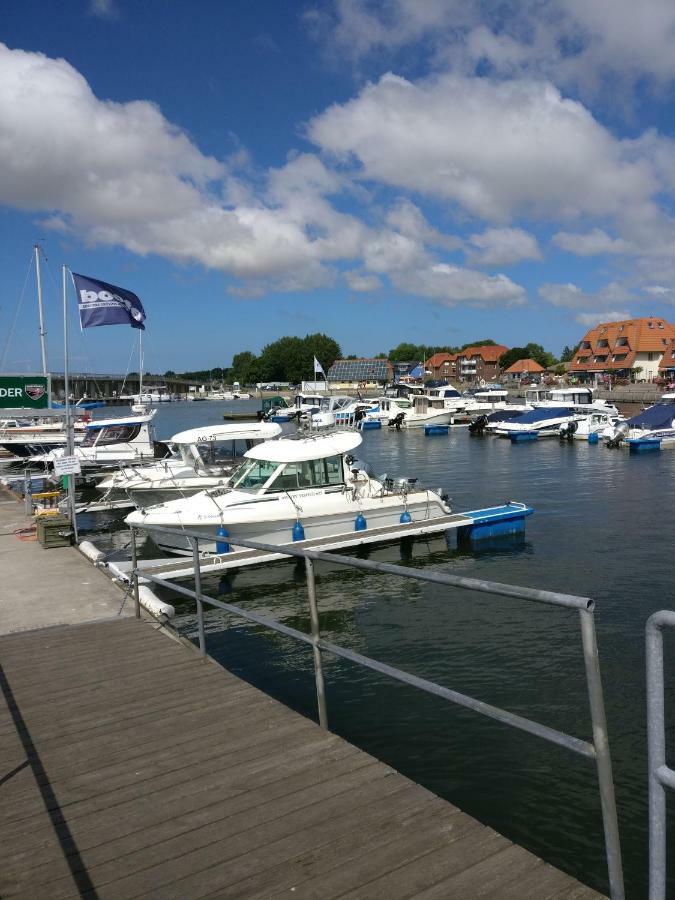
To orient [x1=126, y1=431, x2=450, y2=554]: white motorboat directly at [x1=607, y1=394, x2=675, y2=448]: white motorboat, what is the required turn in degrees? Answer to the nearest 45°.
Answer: approximately 180°

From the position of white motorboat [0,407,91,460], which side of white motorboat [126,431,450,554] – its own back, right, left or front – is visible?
right

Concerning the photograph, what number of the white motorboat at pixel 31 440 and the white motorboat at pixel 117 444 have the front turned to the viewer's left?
2

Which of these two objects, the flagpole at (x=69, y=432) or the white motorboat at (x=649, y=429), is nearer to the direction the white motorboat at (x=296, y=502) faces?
the flagpole

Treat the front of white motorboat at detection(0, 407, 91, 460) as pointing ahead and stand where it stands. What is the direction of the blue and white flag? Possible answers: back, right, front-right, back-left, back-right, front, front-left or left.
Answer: left

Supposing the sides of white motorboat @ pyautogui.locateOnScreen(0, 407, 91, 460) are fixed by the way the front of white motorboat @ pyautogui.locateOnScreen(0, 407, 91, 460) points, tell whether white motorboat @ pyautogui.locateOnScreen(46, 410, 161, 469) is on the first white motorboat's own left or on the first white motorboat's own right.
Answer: on the first white motorboat's own left

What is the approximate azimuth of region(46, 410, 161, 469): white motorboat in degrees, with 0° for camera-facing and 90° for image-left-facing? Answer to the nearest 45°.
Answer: approximately 90°

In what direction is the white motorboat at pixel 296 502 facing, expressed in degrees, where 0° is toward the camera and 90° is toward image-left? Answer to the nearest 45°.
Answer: approximately 45°

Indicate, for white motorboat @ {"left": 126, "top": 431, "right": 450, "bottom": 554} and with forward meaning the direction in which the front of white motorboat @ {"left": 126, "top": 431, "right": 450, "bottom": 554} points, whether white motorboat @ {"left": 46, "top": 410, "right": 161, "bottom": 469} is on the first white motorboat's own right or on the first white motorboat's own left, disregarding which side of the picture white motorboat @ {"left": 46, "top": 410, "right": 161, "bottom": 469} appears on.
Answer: on the first white motorboat's own right

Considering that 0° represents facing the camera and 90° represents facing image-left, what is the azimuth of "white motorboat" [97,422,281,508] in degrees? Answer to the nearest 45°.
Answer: approximately 45°

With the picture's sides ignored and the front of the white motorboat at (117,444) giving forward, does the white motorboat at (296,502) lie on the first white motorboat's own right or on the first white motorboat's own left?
on the first white motorboat's own left

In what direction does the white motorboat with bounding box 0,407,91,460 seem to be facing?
to the viewer's left
